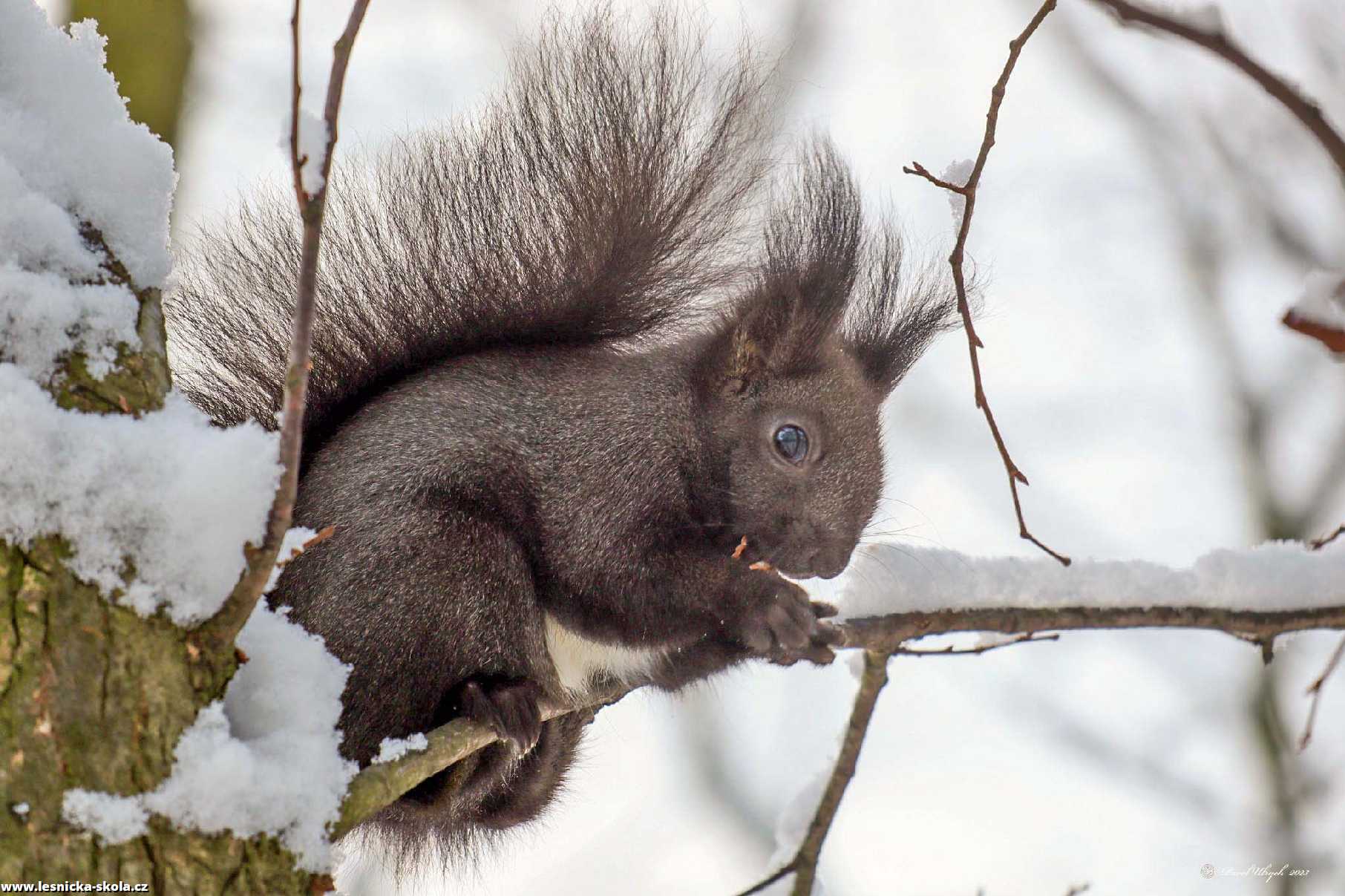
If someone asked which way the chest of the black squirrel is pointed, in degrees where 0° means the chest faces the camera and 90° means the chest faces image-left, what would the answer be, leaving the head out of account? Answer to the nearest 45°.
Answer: approximately 270°
